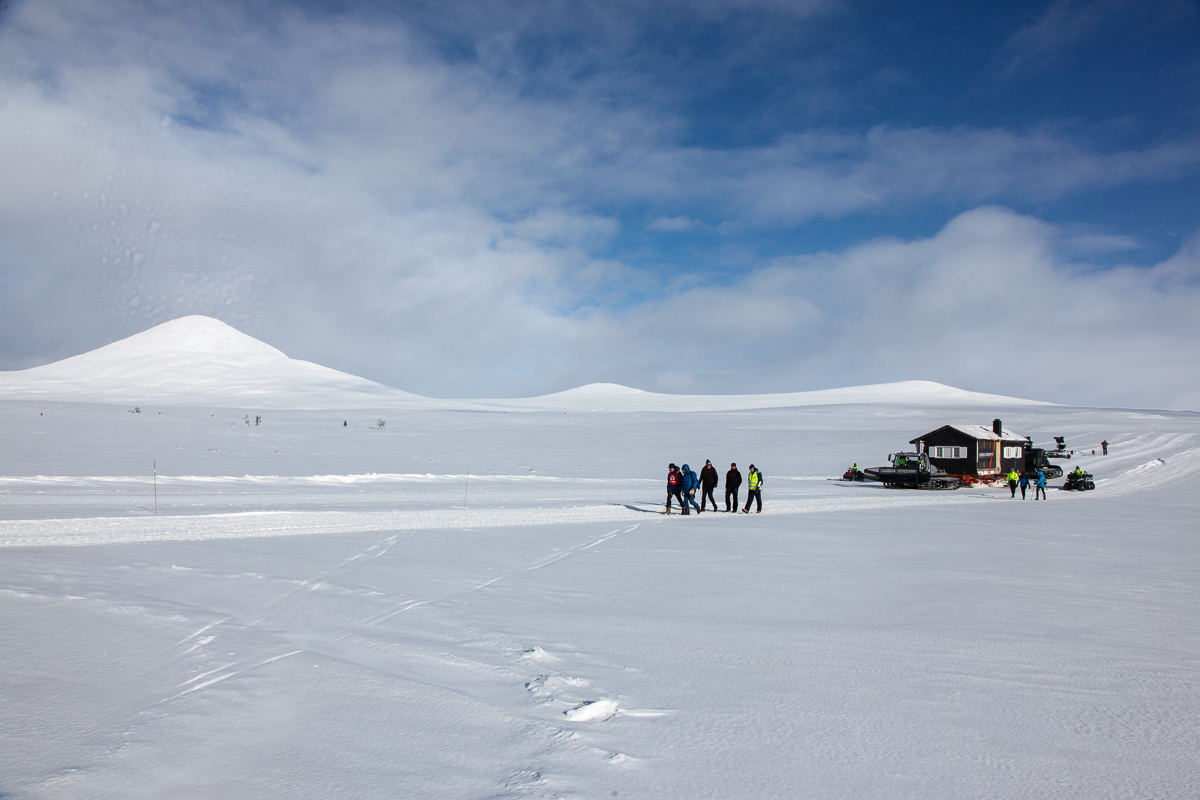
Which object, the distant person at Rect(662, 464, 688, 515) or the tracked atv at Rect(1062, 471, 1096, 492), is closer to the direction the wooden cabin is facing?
the tracked atv

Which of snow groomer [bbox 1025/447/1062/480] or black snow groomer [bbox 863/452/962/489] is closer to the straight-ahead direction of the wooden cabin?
the black snow groomer

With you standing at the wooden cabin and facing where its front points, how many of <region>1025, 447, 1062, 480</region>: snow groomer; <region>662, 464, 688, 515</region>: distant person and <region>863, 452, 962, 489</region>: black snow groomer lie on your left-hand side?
1

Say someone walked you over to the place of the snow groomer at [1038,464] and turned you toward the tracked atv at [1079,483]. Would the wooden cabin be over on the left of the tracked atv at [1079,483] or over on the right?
right

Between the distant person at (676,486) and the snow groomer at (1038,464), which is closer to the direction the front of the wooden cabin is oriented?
the distant person

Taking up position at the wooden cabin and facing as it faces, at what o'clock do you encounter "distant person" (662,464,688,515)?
The distant person is roughly at 2 o'clock from the wooden cabin.

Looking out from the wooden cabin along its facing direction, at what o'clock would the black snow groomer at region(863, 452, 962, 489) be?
The black snow groomer is roughly at 2 o'clock from the wooden cabin.

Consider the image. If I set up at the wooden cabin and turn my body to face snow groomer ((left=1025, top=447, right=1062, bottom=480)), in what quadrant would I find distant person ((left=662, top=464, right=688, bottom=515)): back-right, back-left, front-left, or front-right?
back-right

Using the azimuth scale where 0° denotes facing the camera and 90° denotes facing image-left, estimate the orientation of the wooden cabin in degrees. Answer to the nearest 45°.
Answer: approximately 315°

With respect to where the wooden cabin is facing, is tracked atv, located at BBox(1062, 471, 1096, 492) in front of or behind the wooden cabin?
in front

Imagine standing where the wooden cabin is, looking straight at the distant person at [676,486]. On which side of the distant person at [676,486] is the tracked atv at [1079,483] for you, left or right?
left

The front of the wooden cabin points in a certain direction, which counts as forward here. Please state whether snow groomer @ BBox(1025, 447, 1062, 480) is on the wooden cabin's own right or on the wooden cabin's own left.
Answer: on the wooden cabin's own left
